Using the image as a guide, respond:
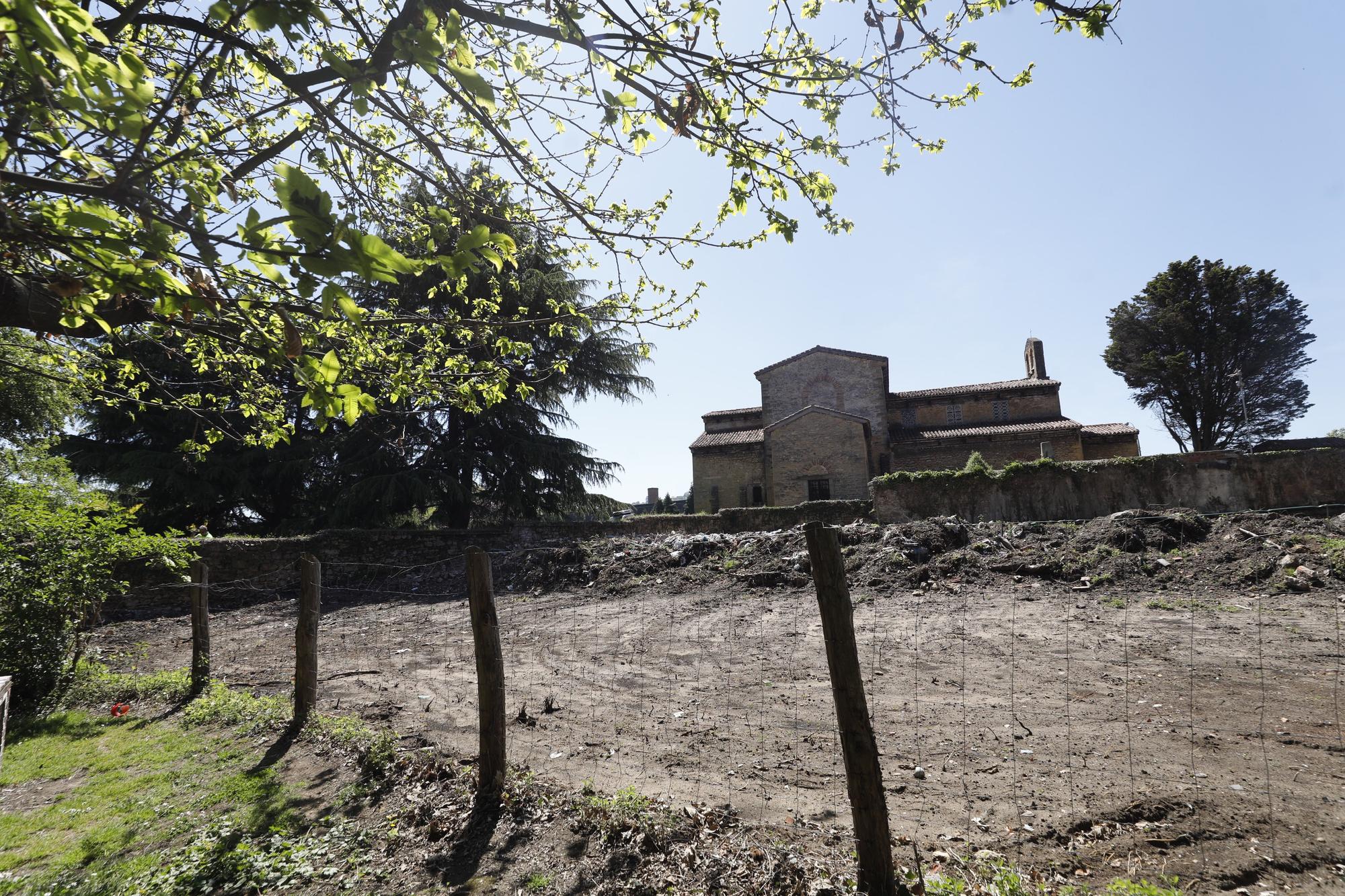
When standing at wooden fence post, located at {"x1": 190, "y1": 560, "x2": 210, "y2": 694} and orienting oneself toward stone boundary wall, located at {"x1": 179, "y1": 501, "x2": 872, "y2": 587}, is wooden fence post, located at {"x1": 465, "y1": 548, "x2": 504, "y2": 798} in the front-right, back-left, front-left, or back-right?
back-right

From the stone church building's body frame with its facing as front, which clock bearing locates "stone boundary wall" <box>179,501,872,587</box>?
The stone boundary wall is roughly at 4 o'clock from the stone church building.

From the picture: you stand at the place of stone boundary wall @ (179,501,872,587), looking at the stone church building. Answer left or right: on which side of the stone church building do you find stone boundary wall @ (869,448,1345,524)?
right

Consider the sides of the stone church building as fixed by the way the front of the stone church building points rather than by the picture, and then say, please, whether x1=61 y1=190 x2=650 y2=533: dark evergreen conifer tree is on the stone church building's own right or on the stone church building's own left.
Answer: on the stone church building's own right
